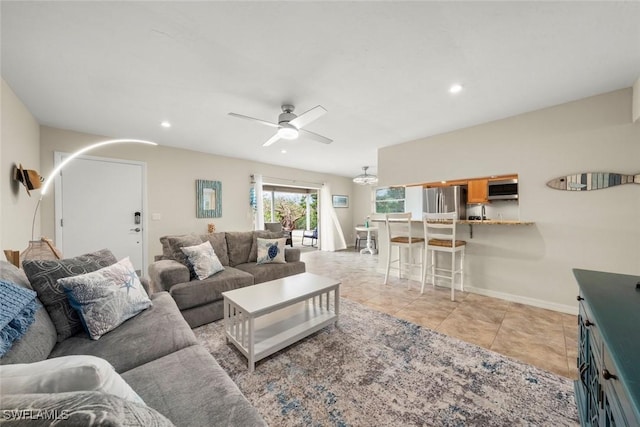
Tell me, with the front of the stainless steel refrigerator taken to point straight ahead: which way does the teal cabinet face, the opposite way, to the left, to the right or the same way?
to the right

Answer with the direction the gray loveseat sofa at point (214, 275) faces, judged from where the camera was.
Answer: facing the viewer and to the right of the viewer

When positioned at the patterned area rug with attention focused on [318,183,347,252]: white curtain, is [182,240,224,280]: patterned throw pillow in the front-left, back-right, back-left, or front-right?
front-left

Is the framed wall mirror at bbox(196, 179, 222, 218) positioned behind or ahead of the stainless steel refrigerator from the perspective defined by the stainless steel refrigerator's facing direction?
ahead

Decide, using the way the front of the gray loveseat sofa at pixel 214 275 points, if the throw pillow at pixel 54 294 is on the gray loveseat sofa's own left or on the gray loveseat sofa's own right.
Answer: on the gray loveseat sofa's own right

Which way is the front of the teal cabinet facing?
to the viewer's left

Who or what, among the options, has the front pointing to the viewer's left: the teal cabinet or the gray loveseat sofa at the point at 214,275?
the teal cabinet

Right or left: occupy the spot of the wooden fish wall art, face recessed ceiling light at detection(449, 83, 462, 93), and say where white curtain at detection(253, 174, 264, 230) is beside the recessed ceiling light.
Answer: right

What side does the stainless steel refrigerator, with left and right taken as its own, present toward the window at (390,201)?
right

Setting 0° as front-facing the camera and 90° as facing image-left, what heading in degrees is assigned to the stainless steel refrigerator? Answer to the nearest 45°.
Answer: approximately 45°

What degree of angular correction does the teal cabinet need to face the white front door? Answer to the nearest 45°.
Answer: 0° — it already faces it

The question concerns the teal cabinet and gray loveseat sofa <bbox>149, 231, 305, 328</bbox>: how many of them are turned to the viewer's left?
1

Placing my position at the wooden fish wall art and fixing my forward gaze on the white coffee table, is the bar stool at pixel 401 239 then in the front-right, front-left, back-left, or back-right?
front-right

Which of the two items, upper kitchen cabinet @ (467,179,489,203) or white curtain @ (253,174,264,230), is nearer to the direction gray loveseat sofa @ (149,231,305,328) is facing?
the upper kitchen cabinet

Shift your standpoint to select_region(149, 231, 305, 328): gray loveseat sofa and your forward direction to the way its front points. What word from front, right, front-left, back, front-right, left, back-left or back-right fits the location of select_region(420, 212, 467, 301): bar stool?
front-left
